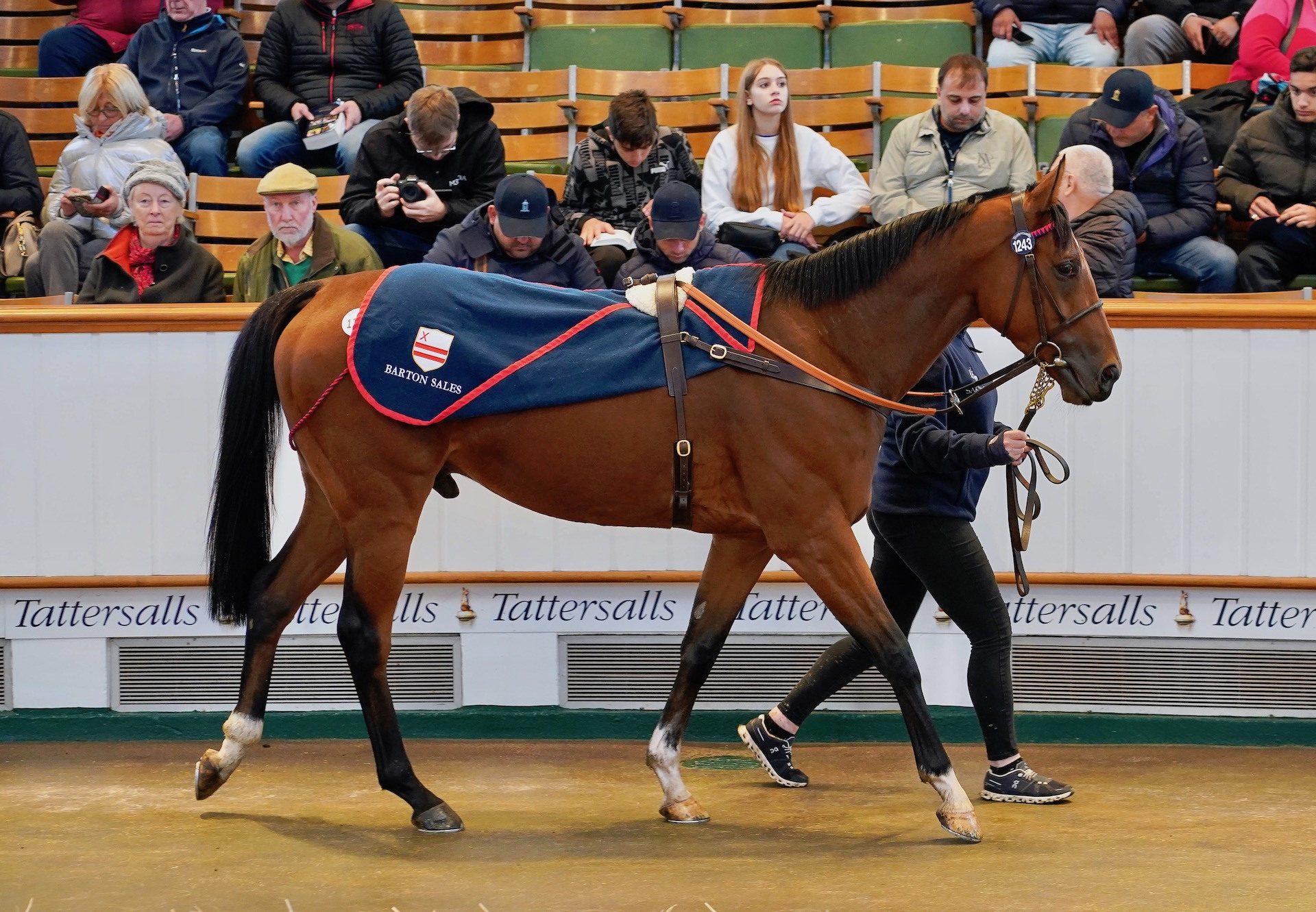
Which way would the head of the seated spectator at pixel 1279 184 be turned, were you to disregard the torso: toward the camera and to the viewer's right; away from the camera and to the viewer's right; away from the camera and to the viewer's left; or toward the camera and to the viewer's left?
toward the camera and to the viewer's left

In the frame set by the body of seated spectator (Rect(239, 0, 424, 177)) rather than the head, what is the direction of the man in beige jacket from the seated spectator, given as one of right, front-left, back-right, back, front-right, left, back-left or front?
front-left

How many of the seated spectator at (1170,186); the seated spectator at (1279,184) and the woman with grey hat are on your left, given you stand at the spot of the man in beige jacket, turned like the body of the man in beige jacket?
2

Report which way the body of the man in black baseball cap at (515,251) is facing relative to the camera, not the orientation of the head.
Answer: toward the camera

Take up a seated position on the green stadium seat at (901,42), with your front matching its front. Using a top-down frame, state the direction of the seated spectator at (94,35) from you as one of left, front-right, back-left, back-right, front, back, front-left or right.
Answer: right

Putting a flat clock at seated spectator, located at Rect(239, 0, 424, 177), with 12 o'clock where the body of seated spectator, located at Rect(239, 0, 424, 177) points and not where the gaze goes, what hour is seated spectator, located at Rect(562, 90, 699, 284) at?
seated spectator, located at Rect(562, 90, 699, 284) is roughly at 11 o'clock from seated spectator, located at Rect(239, 0, 424, 177).

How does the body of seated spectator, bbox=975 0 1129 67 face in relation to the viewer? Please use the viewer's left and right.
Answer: facing the viewer

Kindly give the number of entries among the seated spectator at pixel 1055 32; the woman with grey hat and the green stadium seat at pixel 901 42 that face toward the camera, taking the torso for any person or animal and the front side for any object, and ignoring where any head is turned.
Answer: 3

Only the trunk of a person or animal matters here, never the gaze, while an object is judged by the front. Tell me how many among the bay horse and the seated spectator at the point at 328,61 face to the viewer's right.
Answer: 1

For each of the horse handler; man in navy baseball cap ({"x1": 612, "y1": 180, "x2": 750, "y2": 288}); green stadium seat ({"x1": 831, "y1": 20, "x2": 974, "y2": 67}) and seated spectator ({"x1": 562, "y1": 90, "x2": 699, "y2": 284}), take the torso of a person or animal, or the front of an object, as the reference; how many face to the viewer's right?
1

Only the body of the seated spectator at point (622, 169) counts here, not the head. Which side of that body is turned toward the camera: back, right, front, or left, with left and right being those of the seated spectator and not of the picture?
front

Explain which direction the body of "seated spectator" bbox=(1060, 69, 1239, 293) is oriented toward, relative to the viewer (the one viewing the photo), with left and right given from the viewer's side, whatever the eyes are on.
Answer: facing the viewer and to the left of the viewer

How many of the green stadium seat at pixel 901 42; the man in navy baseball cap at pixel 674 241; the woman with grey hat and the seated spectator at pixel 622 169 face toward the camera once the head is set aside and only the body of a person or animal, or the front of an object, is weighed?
4

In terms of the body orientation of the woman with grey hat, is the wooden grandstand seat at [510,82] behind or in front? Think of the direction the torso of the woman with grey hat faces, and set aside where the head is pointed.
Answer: behind
